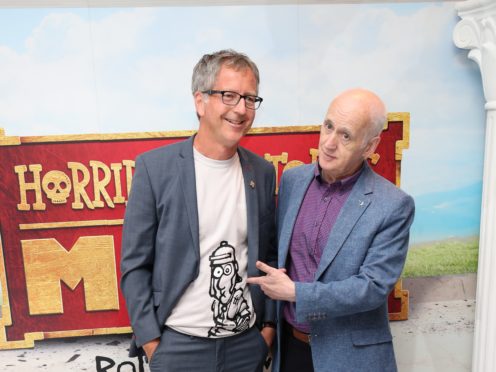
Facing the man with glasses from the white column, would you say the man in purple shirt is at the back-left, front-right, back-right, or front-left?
front-left

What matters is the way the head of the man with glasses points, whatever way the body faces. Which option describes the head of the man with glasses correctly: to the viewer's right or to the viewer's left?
to the viewer's right

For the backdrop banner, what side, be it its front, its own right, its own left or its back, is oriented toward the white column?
left

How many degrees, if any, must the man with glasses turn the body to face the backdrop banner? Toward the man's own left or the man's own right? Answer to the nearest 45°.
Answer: approximately 180°

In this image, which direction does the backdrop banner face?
toward the camera

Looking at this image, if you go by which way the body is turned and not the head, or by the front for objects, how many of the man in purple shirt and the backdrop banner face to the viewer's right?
0

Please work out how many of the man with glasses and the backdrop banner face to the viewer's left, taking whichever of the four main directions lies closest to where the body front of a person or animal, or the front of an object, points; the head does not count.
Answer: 0

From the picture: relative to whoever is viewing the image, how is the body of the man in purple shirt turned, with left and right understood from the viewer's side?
facing the viewer and to the left of the viewer

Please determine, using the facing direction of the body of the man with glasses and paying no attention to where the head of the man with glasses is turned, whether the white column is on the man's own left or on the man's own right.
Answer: on the man's own left
